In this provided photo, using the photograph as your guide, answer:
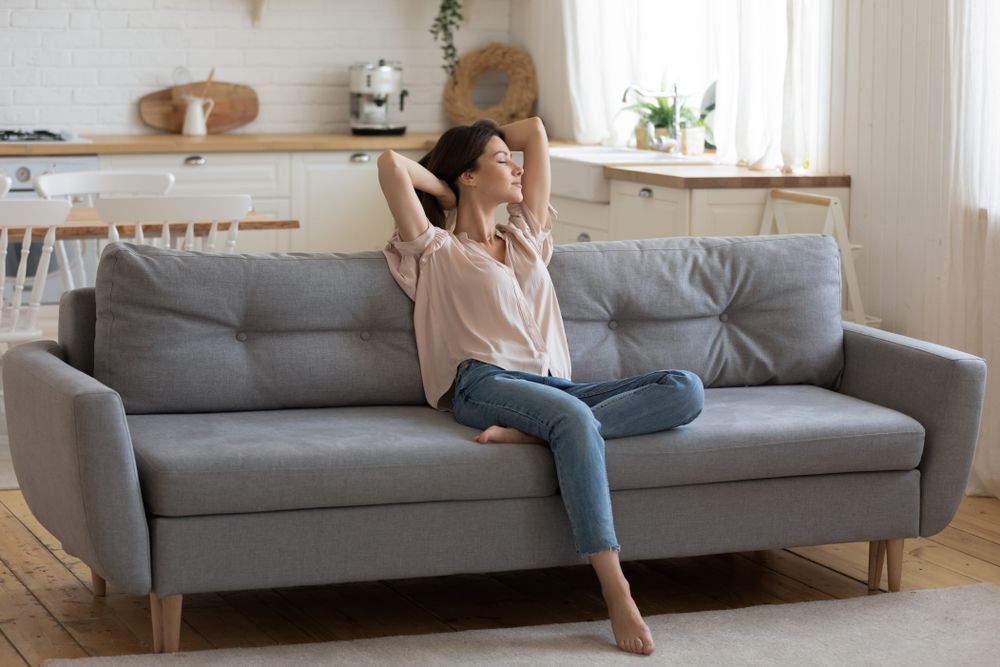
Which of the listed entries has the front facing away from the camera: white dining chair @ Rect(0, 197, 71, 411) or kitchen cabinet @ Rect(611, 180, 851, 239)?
the white dining chair

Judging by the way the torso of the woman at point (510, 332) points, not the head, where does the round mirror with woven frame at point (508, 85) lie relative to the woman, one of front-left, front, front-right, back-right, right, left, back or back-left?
back-left

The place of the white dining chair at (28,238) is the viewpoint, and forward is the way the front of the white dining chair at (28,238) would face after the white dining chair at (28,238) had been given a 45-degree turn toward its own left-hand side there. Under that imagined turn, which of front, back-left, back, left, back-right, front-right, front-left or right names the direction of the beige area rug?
back

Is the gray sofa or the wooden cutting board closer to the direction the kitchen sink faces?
the gray sofa

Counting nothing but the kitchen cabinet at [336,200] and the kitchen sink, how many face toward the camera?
2

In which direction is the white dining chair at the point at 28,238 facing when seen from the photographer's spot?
facing away from the viewer

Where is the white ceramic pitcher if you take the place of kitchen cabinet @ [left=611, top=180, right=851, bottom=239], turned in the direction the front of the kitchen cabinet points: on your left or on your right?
on your right

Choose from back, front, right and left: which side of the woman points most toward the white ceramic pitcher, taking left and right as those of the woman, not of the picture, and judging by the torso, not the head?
back

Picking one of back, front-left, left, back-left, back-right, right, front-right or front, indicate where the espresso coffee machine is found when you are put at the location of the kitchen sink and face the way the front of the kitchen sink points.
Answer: back-right

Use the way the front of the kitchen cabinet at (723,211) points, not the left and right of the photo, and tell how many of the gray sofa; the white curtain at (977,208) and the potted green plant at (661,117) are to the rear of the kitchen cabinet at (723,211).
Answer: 1

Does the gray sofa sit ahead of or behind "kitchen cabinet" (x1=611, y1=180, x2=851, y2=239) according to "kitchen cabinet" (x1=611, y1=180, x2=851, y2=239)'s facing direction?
ahead

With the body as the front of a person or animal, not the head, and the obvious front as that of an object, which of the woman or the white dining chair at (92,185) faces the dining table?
the white dining chair
